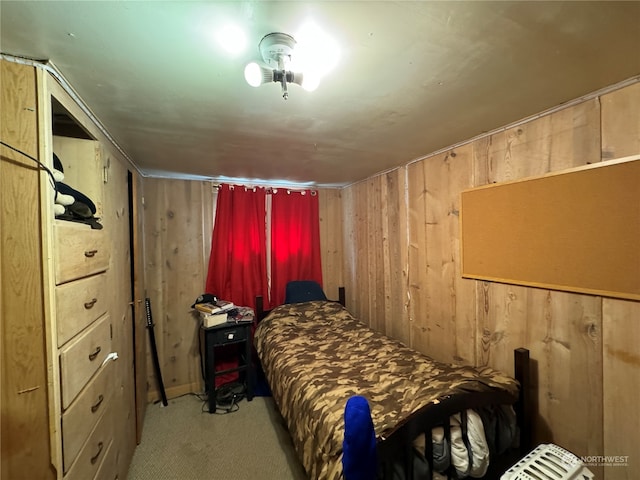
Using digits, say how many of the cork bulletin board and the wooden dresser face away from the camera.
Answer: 0

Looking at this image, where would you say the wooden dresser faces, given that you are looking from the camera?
facing the viewer and to the right of the viewer

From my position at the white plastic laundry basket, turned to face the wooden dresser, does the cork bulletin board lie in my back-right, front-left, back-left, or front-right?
back-right

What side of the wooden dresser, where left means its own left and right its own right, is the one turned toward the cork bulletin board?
front

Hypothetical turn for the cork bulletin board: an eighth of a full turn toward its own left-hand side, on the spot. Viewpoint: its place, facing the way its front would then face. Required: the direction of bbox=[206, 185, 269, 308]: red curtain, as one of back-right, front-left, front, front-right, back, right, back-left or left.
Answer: right

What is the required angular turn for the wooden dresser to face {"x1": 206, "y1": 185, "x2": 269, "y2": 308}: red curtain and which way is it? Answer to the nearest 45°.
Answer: approximately 90° to its left

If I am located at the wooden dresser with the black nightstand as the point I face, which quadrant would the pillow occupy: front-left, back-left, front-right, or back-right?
front-right

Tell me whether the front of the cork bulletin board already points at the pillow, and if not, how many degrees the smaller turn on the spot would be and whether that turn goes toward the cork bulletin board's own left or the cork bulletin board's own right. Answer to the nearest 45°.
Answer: approximately 45° to the cork bulletin board's own right

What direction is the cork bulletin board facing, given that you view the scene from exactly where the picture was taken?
facing the viewer and to the left of the viewer

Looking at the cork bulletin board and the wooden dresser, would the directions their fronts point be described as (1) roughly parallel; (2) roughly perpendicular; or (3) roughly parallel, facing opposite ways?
roughly parallel, facing opposite ways
